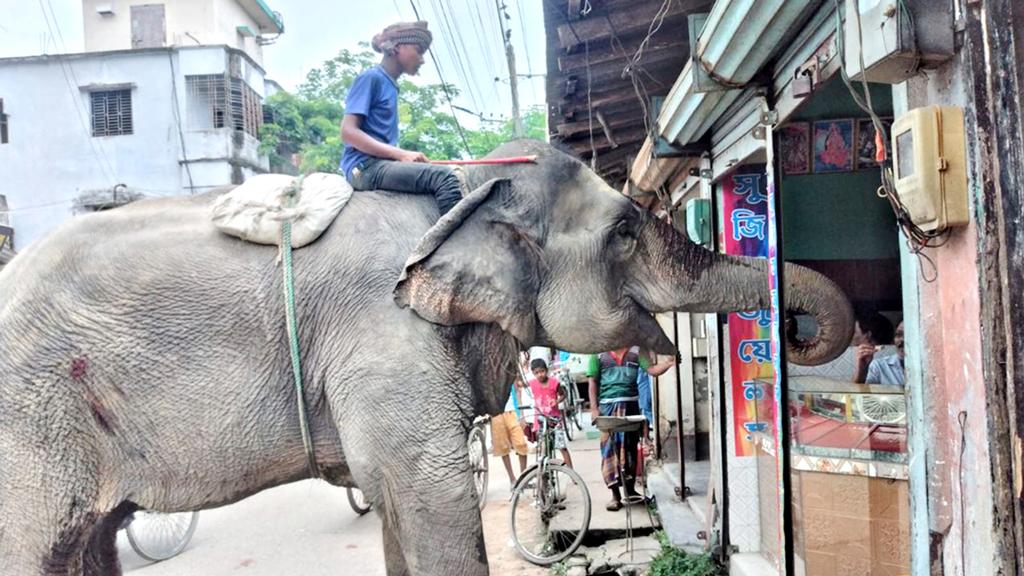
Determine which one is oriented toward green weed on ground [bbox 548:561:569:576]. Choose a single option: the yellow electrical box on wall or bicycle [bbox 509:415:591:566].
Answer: the bicycle

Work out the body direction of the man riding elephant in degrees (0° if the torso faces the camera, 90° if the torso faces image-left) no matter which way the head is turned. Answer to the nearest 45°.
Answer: approximately 270°

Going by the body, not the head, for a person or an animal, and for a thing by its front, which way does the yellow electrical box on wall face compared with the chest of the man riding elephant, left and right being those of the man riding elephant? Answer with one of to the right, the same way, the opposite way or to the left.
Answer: the opposite way

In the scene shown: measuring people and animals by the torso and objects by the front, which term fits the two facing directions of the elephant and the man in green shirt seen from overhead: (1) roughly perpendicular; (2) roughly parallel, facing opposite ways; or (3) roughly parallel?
roughly perpendicular

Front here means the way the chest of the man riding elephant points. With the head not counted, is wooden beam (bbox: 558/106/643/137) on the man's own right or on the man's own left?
on the man's own left

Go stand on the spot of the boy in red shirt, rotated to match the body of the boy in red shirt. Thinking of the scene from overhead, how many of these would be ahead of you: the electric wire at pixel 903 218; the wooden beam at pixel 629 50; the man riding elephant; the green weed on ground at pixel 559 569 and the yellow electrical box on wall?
5

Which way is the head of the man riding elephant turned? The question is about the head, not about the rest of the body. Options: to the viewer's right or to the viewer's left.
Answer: to the viewer's right

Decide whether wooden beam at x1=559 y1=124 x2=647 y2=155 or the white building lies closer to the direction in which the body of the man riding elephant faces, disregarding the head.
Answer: the wooden beam

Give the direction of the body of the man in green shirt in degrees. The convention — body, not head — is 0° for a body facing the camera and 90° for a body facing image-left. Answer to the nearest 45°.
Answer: approximately 0°

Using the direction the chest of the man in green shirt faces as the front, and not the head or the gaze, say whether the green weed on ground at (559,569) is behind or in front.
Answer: in front

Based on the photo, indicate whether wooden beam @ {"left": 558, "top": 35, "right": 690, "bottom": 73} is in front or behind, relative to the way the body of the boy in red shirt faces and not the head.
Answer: in front

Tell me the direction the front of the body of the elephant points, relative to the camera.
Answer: to the viewer's right
